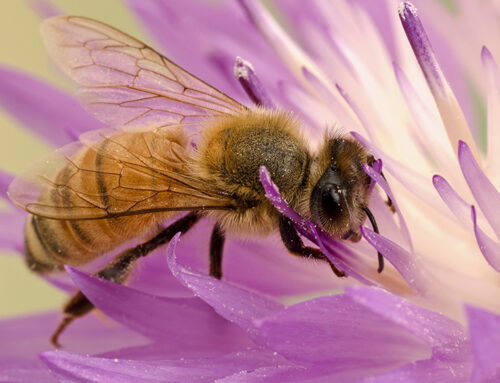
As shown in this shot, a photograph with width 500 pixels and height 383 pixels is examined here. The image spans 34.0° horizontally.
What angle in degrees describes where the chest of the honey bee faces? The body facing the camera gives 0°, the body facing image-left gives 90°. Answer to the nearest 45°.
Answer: approximately 270°
